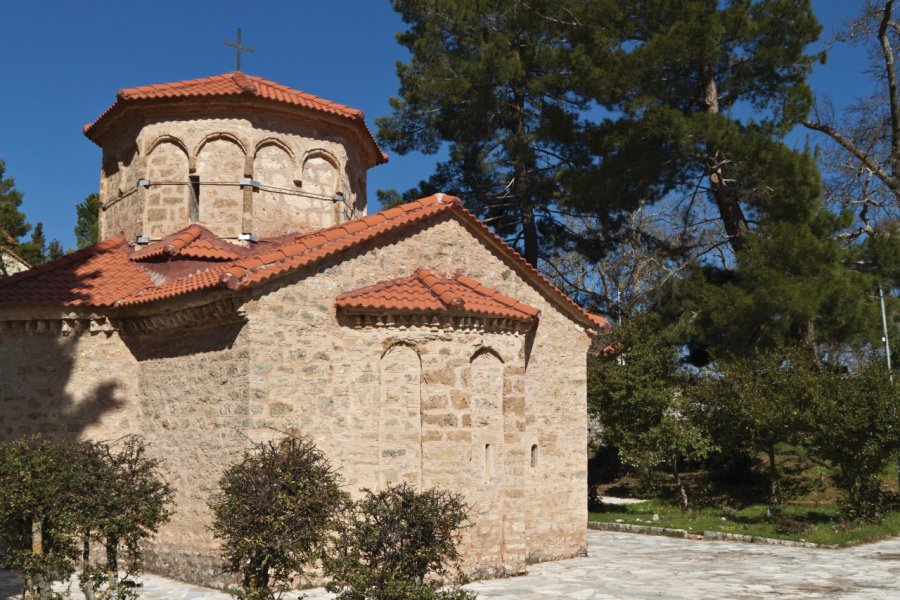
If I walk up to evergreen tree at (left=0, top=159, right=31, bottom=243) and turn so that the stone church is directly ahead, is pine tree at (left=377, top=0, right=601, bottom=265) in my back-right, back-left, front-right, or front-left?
front-left

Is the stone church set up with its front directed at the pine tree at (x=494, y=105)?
no

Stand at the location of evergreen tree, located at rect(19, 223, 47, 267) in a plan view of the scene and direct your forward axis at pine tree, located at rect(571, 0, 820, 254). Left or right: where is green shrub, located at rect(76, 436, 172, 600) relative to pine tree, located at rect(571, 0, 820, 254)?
right

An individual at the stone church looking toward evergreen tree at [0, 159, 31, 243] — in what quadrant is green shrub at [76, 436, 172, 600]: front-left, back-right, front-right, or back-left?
back-left

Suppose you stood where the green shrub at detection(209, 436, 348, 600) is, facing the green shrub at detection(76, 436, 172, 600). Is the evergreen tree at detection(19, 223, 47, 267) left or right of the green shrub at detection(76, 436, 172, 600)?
right
